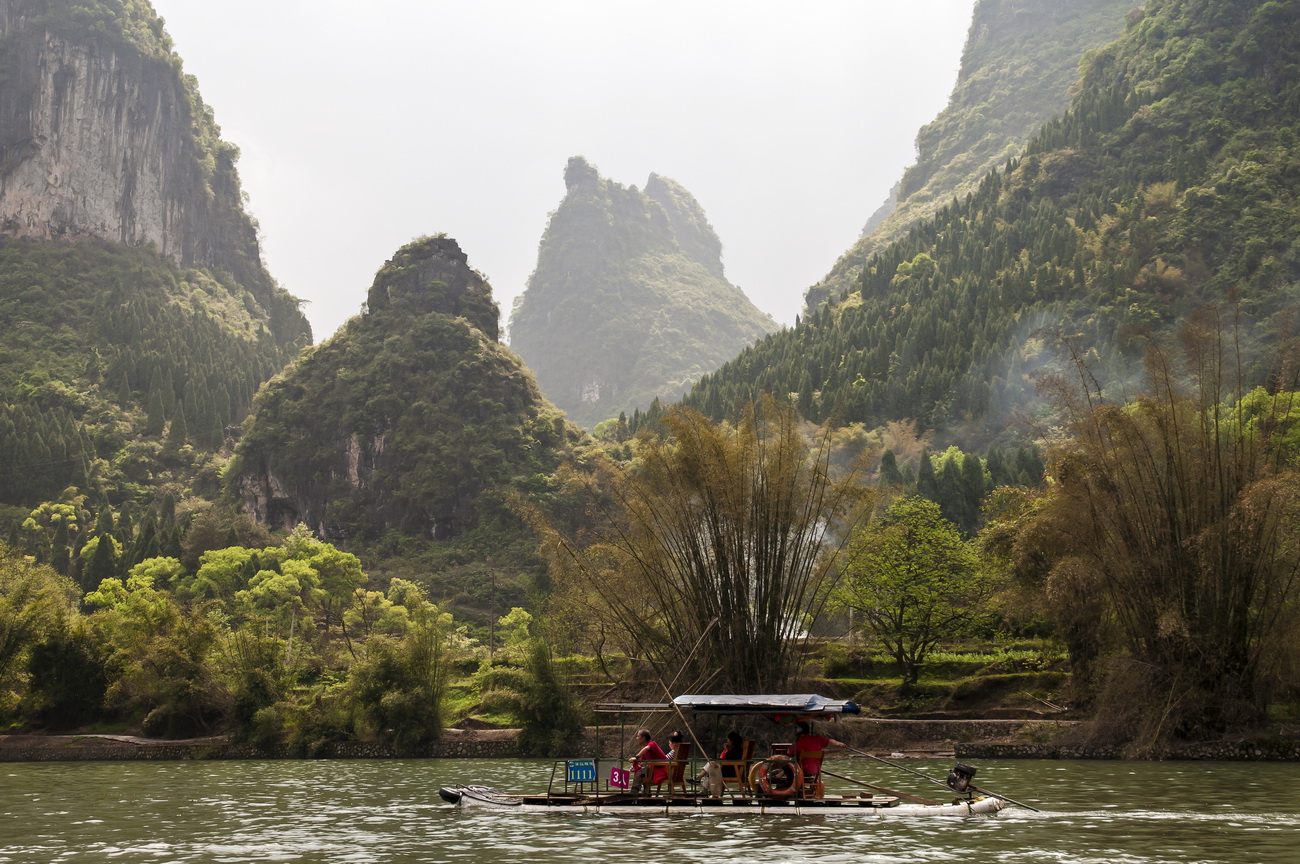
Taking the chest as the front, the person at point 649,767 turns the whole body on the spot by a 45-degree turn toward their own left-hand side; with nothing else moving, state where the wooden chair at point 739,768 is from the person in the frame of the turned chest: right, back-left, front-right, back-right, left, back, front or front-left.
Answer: back-left

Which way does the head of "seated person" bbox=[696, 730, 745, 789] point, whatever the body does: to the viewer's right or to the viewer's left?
to the viewer's left

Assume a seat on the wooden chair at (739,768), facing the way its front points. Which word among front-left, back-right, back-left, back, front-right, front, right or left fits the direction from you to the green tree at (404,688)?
front-right

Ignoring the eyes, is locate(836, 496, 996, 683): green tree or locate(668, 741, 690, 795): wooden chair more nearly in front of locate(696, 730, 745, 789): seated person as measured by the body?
the wooden chair

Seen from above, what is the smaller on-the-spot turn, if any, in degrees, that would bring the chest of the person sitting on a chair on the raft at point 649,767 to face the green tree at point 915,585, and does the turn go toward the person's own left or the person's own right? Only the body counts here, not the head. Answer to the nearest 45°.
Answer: approximately 135° to the person's own right

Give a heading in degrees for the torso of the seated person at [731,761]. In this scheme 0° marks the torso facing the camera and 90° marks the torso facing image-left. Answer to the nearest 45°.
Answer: approximately 90°

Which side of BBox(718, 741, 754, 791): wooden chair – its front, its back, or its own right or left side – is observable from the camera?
left

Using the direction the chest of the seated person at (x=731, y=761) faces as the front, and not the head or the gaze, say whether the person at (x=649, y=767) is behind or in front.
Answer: in front

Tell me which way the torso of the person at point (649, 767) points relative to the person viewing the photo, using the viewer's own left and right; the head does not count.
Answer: facing to the left of the viewer

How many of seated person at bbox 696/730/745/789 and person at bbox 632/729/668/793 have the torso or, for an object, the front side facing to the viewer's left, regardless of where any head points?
2
